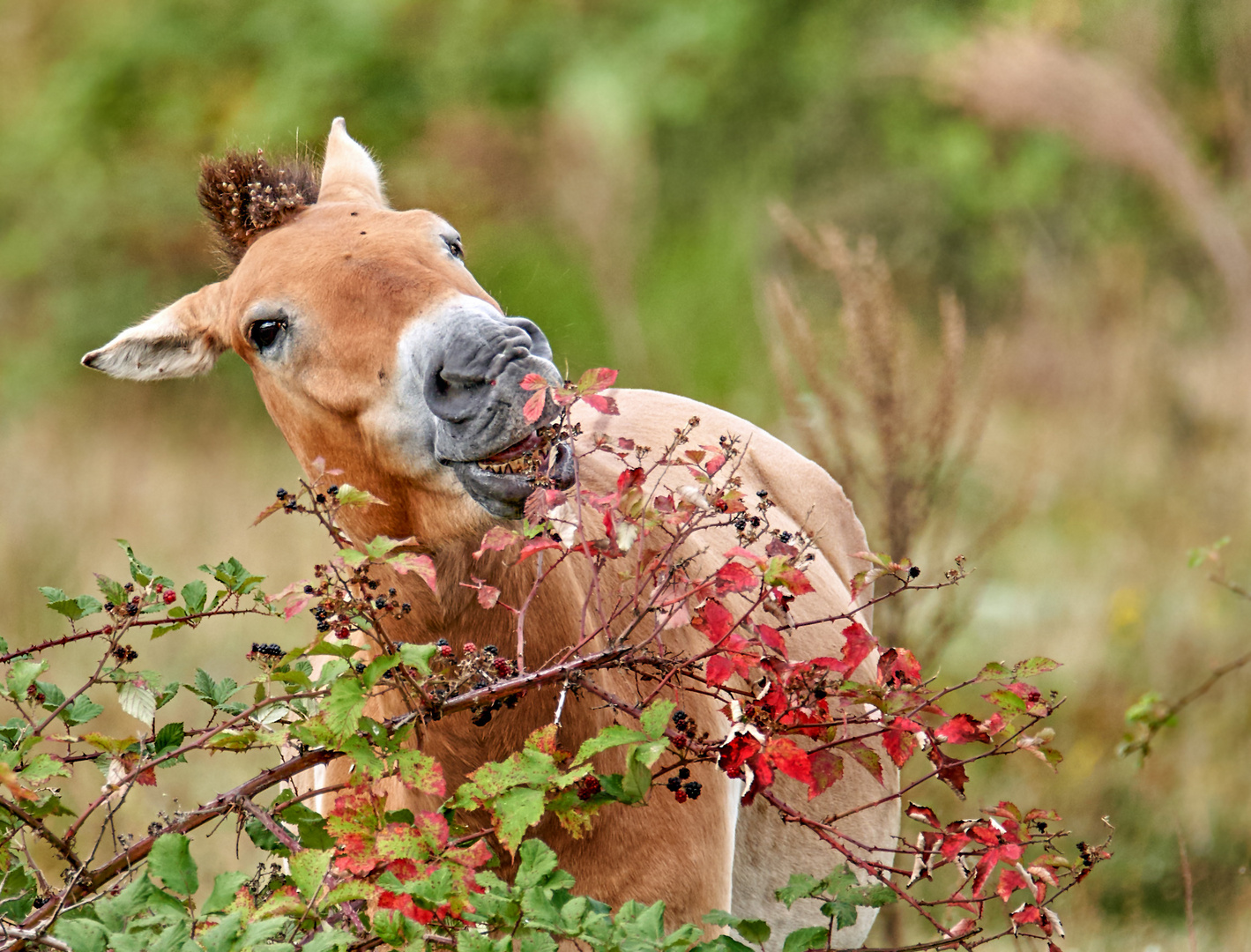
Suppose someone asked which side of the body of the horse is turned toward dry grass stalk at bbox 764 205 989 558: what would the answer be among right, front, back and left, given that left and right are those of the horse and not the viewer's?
back

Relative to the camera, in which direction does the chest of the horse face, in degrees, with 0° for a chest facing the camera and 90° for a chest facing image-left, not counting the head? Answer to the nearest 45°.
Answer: approximately 45°
